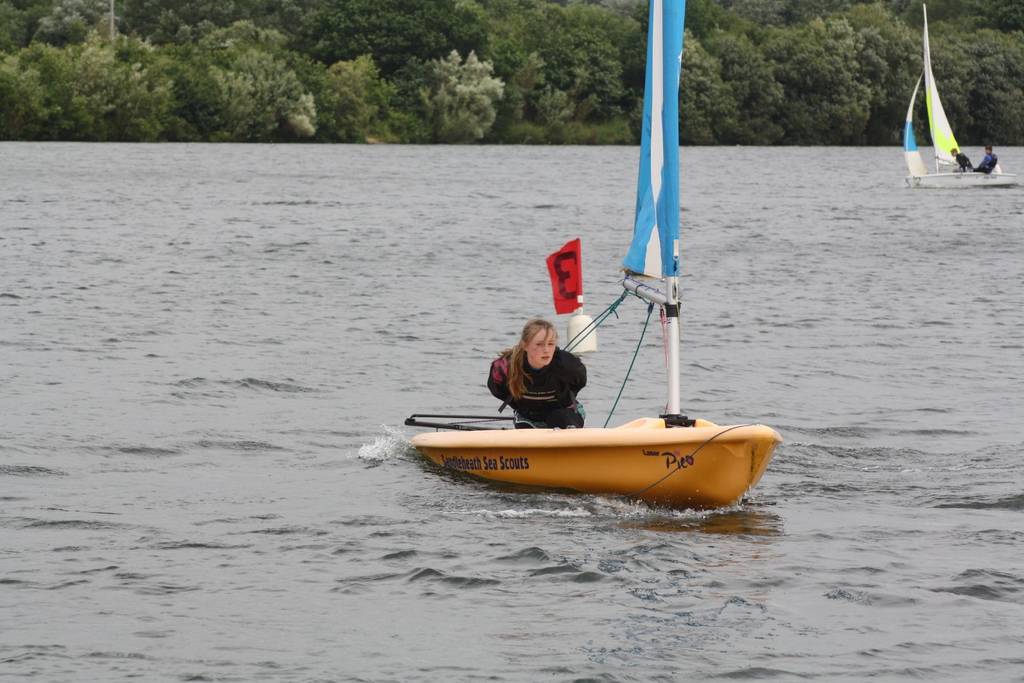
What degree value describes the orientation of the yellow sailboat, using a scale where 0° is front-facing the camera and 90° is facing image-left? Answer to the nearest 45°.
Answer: approximately 315°
